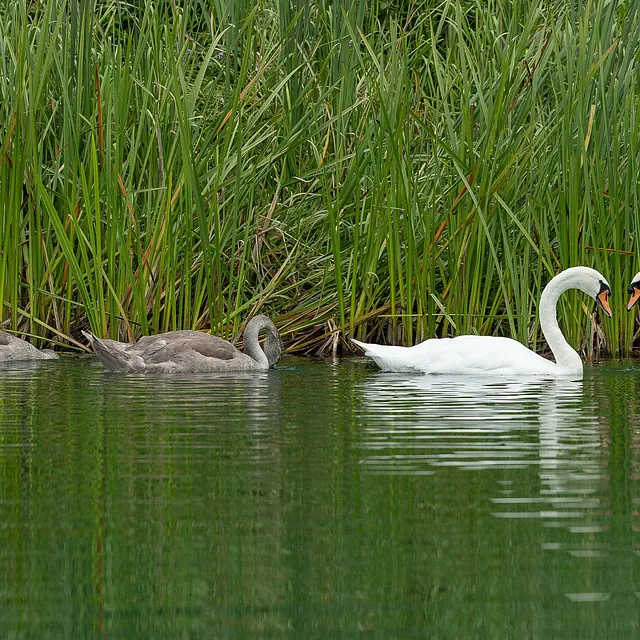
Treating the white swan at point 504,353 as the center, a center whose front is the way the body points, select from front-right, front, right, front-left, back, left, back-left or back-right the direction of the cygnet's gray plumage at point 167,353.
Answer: back

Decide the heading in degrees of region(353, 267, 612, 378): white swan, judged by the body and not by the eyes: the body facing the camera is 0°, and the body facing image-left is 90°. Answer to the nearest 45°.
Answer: approximately 270°

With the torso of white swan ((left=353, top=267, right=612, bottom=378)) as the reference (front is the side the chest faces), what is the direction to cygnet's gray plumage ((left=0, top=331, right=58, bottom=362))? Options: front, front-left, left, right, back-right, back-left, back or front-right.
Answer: back
